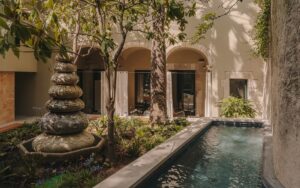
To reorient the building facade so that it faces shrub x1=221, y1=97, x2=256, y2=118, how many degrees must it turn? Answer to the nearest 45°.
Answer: approximately 45° to its left

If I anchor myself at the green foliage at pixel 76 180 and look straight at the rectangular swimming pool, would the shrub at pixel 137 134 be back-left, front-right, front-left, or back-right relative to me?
front-left

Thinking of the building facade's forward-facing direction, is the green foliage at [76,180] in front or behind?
in front

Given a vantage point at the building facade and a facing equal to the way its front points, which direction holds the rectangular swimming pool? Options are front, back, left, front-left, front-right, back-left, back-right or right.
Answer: front

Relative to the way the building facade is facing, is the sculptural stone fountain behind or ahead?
ahead

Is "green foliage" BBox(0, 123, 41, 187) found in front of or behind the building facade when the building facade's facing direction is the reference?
in front

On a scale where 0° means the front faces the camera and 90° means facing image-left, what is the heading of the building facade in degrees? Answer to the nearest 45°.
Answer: approximately 0°

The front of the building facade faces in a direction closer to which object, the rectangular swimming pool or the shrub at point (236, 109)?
the rectangular swimming pool

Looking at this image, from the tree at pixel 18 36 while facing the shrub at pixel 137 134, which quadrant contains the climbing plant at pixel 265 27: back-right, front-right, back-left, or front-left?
front-right

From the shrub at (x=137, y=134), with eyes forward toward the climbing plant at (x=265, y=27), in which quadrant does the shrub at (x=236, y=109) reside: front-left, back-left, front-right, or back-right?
front-left
